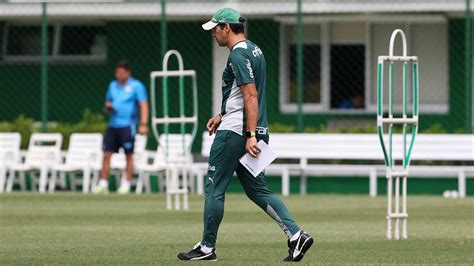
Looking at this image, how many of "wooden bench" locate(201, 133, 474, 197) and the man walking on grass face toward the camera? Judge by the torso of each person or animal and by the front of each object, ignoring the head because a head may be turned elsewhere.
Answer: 1

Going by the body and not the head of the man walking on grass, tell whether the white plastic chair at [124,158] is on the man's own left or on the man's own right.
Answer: on the man's own right

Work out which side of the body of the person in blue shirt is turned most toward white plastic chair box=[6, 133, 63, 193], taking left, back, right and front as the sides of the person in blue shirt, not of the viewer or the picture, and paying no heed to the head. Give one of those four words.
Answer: right

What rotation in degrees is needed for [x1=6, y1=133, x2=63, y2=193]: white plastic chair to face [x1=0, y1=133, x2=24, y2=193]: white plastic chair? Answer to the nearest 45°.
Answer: approximately 90° to its right

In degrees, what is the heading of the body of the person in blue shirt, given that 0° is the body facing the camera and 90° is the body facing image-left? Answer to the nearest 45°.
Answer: approximately 45°

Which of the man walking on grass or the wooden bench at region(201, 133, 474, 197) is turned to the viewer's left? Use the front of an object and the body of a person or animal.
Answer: the man walking on grass

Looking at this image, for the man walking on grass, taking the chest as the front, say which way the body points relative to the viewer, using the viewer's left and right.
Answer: facing to the left of the viewer

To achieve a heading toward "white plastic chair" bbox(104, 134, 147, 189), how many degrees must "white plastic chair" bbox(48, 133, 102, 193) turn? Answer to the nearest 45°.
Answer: approximately 135° to its left

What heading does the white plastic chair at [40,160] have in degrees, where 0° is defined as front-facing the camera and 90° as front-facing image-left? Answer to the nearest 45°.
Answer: approximately 45°
